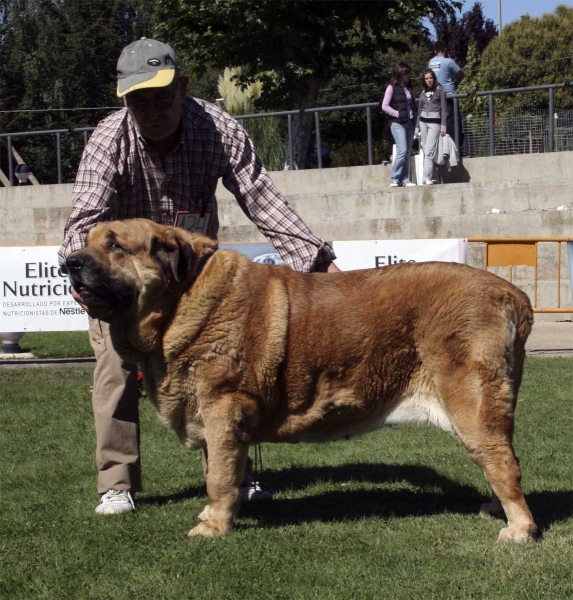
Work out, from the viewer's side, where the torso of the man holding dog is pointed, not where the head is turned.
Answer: toward the camera

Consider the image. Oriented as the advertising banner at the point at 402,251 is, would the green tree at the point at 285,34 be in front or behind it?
behind

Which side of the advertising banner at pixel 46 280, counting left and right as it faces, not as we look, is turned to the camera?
front

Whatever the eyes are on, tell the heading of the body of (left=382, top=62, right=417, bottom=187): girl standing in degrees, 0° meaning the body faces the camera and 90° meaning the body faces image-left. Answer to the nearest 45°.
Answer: approximately 315°

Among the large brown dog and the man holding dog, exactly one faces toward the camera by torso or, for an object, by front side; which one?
the man holding dog

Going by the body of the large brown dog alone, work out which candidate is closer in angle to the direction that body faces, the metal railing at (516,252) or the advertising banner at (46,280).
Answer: the advertising banner

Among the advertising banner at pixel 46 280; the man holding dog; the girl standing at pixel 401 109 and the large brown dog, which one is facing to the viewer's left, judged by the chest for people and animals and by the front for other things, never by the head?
the large brown dog

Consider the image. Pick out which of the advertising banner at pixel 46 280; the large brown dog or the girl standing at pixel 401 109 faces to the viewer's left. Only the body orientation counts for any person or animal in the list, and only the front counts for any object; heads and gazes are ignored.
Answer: the large brown dog

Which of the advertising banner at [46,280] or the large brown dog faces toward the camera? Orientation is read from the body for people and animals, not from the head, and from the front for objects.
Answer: the advertising banner

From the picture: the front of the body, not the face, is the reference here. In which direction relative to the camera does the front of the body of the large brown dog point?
to the viewer's left

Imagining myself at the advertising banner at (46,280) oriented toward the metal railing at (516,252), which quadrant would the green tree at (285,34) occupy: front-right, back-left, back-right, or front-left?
front-left

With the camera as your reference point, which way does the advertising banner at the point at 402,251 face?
facing the viewer

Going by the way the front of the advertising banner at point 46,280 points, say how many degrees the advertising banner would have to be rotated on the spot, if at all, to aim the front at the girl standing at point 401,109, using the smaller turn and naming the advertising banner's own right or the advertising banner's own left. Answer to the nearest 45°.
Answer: approximately 135° to the advertising banner's own left
